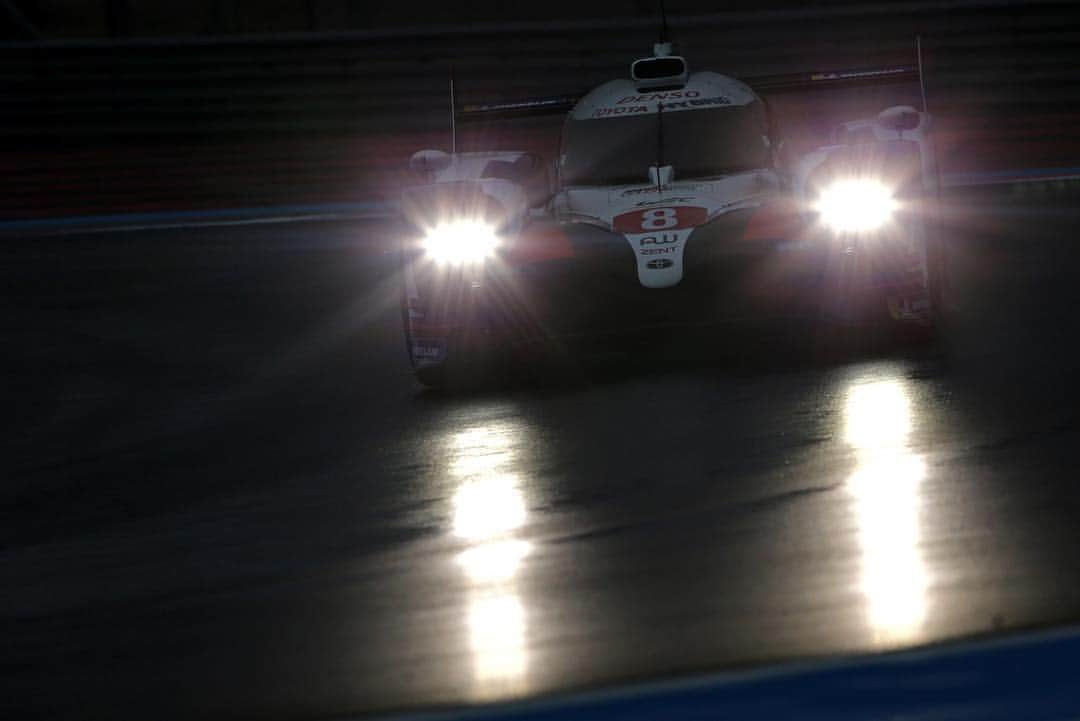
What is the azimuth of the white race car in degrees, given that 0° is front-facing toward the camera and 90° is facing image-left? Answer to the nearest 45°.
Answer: approximately 0°
